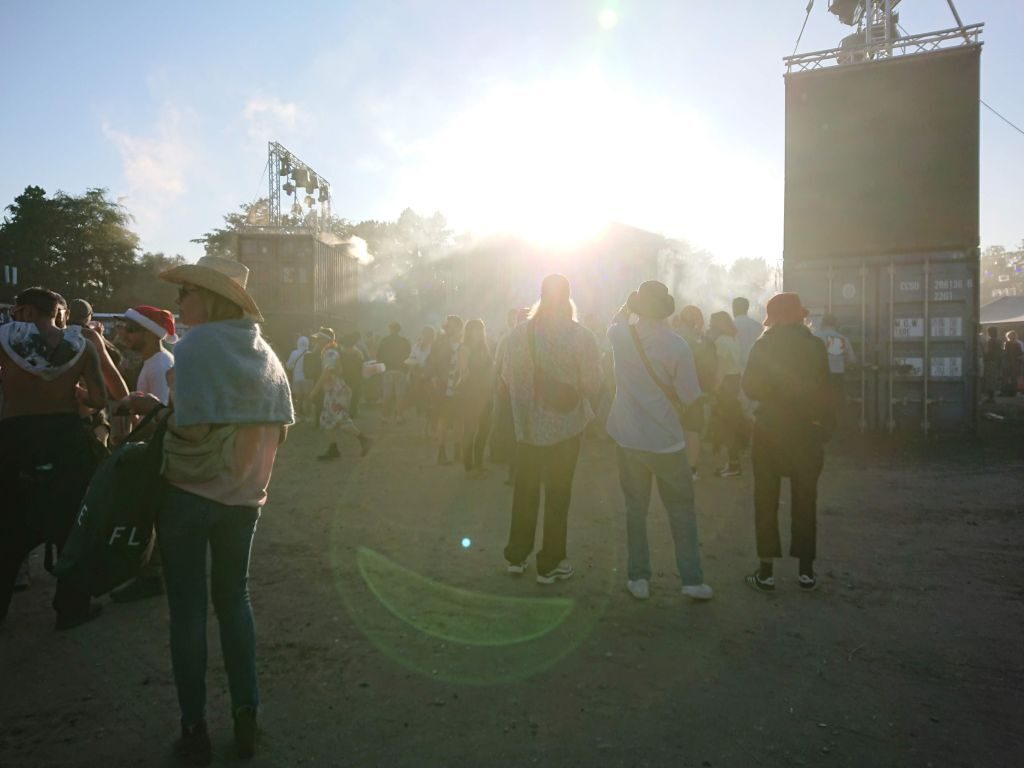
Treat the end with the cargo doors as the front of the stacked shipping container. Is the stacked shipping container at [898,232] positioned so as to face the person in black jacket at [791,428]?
yes

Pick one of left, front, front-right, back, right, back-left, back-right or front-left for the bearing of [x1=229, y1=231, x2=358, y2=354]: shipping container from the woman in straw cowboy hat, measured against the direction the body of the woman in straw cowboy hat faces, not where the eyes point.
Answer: front-right

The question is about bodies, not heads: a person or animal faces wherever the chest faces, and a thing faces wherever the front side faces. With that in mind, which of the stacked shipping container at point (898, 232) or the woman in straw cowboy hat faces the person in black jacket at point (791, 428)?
the stacked shipping container

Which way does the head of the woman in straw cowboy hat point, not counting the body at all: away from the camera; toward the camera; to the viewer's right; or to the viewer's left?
to the viewer's left

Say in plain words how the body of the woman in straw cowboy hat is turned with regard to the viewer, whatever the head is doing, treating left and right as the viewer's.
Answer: facing away from the viewer and to the left of the viewer

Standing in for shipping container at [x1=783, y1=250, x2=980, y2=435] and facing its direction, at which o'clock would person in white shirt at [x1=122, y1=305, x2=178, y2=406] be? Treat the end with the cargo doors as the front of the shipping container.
The person in white shirt is roughly at 1 o'clock from the shipping container.

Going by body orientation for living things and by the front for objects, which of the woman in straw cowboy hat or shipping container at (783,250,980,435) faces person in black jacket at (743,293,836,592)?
the shipping container

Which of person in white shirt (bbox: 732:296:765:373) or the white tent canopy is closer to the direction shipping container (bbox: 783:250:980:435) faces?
the person in white shirt

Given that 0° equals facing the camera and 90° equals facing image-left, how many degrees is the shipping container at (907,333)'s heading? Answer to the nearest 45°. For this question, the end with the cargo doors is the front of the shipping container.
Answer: approximately 0°

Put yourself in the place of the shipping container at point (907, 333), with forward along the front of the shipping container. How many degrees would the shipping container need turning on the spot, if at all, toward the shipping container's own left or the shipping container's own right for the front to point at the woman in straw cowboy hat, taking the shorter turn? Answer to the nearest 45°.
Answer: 0° — it already faces them

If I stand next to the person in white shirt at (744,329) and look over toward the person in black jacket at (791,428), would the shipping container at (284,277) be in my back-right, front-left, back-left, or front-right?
back-right
